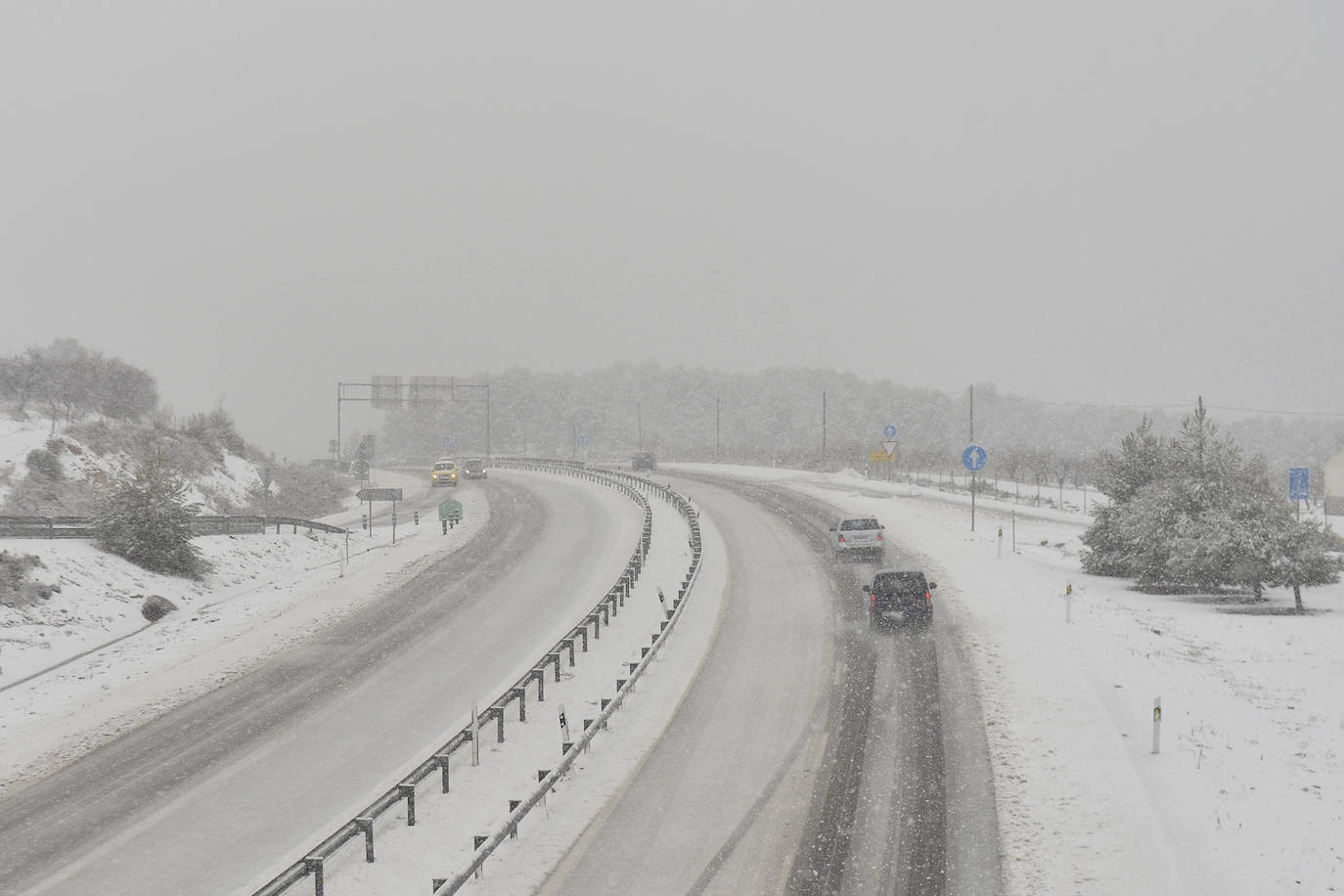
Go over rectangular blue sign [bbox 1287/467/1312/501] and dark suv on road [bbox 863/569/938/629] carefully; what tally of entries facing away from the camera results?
1

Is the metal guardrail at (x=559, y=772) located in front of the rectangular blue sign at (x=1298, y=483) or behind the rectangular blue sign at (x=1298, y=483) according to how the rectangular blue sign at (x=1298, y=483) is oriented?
in front

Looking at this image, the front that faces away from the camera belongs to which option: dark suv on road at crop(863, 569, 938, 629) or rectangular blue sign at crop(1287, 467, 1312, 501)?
the dark suv on road

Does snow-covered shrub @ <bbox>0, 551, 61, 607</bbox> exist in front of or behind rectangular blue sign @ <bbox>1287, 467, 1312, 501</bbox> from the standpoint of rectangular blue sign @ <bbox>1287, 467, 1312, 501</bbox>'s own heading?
in front

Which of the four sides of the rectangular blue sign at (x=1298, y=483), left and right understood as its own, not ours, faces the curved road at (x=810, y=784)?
front

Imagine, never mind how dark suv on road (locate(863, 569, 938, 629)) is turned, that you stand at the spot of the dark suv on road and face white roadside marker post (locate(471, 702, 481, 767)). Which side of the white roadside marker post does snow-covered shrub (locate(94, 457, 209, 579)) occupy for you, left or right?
right

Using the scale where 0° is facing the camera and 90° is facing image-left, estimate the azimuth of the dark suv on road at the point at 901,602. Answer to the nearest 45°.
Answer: approximately 180°

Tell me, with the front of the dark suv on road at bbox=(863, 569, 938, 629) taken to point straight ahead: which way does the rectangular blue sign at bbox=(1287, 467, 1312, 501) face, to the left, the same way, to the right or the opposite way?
the opposite way

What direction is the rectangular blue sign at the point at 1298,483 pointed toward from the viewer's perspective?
toward the camera

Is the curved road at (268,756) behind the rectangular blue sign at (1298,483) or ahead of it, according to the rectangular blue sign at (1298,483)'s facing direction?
ahead

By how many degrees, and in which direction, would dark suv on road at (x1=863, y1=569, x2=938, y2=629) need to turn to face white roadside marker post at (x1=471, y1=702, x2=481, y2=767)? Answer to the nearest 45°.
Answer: approximately 135° to its left

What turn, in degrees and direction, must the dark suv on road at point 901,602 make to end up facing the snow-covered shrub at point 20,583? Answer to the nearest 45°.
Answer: approximately 90° to its left
